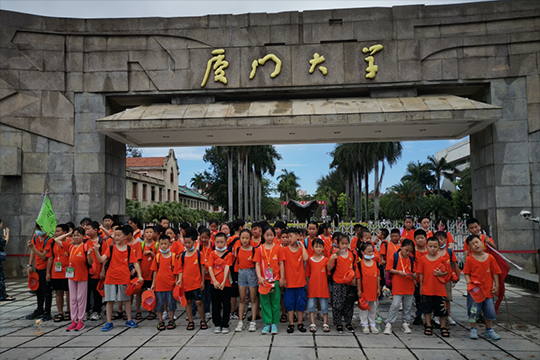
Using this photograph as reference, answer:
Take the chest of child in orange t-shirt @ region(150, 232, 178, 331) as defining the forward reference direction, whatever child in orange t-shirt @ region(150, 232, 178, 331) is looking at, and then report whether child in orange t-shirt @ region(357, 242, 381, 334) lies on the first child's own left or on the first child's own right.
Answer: on the first child's own left

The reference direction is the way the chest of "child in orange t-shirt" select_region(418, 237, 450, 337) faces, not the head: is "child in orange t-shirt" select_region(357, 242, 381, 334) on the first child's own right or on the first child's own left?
on the first child's own right

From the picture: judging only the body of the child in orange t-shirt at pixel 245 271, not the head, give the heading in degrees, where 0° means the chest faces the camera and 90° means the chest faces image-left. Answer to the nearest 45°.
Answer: approximately 0°

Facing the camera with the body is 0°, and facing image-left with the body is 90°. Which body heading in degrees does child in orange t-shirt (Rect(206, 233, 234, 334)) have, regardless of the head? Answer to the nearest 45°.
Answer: approximately 0°

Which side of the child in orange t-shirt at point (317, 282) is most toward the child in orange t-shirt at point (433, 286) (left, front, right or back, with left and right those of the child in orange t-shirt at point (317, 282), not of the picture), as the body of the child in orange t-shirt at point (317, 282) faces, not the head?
left
